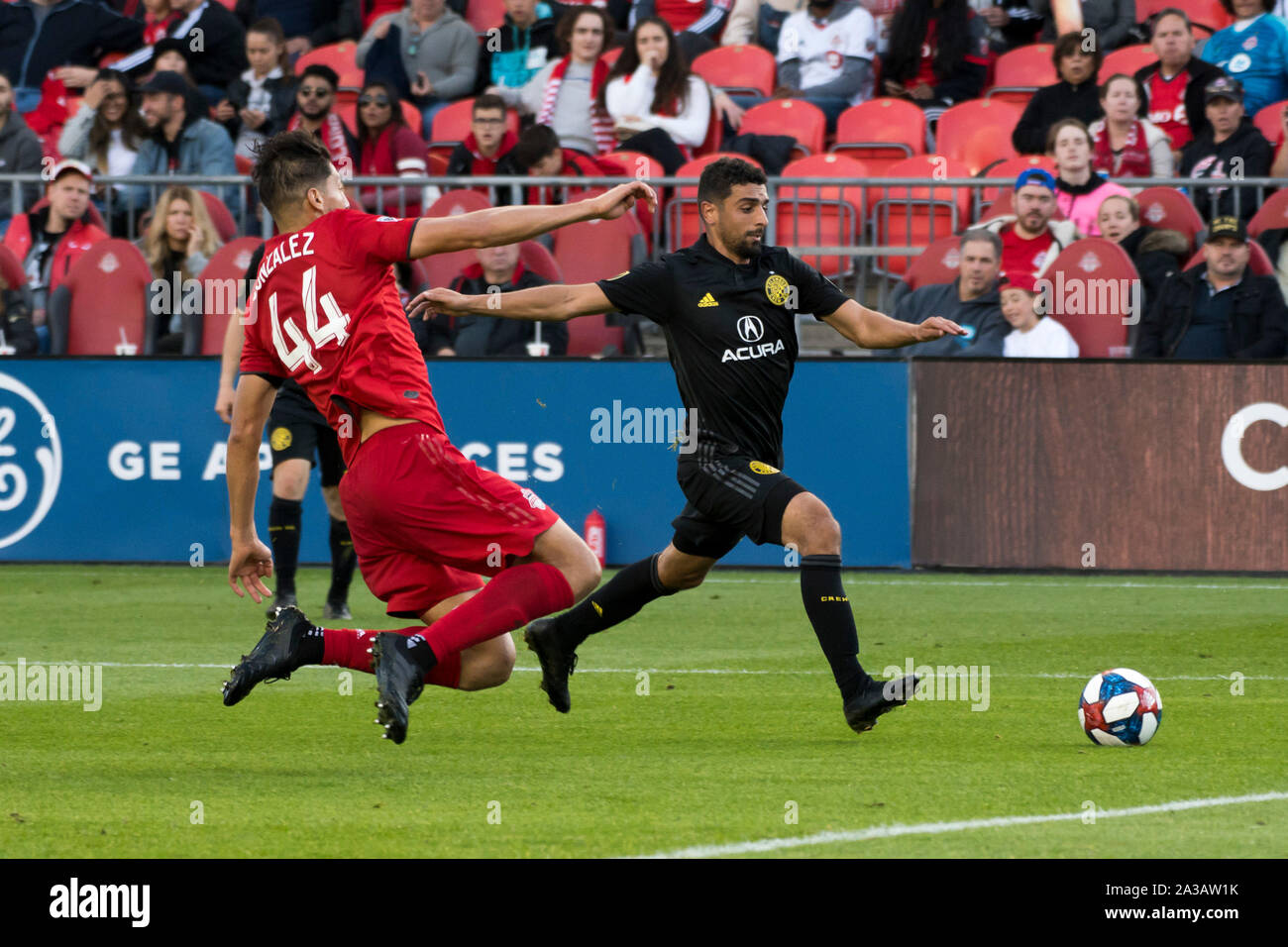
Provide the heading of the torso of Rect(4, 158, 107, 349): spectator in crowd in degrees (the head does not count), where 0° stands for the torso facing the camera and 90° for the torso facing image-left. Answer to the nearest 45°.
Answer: approximately 0°

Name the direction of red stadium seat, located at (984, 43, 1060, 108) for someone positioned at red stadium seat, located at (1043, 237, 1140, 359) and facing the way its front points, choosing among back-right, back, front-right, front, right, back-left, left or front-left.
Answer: back

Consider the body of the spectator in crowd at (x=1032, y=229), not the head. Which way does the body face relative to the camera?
toward the camera

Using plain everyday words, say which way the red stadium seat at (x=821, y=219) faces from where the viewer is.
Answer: facing the viewer

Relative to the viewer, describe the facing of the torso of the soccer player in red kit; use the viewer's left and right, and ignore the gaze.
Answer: facing away from the viewer and to the right of the viewer

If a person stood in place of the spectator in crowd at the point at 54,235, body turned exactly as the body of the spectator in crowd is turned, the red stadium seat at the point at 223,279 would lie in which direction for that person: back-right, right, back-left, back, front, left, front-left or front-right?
front-left

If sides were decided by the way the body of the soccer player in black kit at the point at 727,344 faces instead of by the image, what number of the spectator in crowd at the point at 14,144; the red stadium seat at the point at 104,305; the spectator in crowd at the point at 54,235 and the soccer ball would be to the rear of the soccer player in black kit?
3

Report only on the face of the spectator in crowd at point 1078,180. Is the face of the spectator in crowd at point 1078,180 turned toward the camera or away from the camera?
toward the camera

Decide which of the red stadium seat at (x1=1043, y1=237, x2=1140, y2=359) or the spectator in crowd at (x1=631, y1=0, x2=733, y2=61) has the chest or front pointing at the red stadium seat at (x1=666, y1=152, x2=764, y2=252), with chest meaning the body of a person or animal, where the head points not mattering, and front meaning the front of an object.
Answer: the spectator in crowd

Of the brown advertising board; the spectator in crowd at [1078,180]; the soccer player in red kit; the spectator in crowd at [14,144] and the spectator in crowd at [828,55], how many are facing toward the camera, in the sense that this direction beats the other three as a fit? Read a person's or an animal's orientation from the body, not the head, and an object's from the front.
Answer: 4

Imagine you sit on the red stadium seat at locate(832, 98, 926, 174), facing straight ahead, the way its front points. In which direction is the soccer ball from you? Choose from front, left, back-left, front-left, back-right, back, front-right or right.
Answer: front

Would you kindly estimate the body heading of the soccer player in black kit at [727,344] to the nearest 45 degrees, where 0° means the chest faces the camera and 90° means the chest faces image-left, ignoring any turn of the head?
approximately 315°

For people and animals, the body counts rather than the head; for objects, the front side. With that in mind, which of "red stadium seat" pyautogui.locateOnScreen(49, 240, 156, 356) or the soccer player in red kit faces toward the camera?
the red stadium seat

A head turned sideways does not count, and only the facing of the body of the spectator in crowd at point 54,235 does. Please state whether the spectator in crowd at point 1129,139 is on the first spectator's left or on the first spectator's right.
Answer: on the first spectator's left

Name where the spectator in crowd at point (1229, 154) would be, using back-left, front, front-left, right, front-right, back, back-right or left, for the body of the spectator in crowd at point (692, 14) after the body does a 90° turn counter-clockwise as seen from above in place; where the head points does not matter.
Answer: front-right

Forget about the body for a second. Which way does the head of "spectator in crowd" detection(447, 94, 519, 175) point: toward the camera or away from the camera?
toward the camera

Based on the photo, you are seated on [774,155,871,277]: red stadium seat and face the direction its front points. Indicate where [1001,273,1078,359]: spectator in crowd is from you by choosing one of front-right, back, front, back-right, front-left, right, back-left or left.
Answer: front-left

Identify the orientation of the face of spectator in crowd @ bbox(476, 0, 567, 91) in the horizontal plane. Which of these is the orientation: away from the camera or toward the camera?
toward the camera

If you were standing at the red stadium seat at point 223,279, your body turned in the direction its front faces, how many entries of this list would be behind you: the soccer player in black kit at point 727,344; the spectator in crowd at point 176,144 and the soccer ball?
1

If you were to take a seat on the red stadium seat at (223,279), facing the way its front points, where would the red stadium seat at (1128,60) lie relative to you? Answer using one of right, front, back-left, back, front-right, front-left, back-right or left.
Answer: left

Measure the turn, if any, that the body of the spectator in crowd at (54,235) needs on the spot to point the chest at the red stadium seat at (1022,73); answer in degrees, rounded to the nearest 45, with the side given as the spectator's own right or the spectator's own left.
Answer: approximately 90° to the spectator's own left

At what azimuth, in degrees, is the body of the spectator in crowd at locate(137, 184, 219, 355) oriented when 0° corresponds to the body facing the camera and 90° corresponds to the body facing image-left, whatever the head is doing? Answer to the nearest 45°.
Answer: approximately 0°
